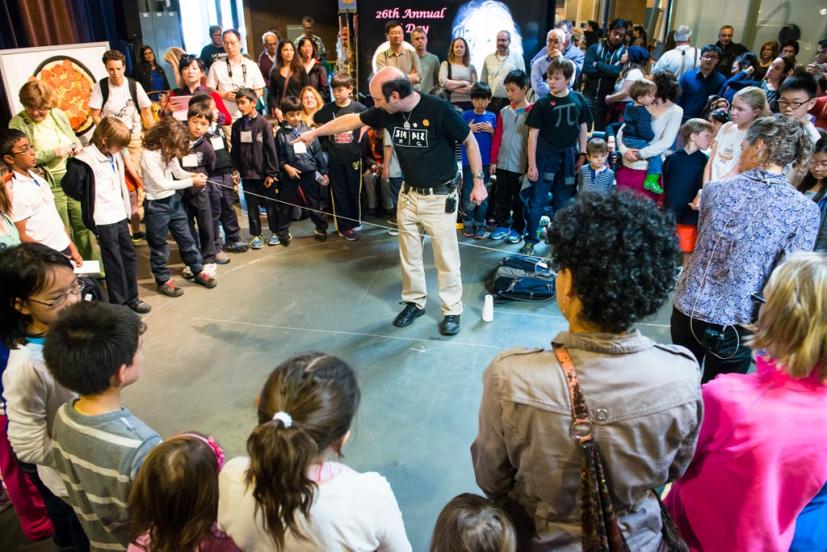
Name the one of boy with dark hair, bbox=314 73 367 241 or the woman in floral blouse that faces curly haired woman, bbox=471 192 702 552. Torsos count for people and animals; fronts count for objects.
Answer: the boy with dark hair

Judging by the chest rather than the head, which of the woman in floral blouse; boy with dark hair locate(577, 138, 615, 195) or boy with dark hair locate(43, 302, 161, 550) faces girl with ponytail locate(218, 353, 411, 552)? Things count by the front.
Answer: boy with dark hair locate(577, 138, 615, 195)

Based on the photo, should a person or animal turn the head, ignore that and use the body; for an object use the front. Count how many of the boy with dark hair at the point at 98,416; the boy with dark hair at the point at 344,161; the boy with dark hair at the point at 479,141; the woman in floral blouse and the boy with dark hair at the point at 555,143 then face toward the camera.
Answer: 3

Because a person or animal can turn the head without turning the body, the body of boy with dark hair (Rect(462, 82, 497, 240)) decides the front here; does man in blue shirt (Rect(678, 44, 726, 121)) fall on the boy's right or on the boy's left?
on the boy's left

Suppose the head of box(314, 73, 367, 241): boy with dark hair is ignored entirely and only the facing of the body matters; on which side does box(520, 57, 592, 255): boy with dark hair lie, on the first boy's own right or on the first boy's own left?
on the first boy's own left

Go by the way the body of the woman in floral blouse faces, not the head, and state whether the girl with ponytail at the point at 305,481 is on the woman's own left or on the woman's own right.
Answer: on the woman's own left

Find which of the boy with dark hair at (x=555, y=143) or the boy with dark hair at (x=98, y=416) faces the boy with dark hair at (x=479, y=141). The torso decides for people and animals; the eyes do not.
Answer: the boy with dark hair at (x=98, y=416)

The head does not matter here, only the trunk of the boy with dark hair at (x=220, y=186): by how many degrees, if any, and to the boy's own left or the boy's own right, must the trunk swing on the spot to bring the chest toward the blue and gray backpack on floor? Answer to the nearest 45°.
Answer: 0° — they already face it

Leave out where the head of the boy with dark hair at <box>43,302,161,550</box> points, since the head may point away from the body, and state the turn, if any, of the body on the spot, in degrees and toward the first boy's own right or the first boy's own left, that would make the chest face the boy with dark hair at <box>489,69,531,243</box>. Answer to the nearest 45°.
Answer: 0° — they already face them

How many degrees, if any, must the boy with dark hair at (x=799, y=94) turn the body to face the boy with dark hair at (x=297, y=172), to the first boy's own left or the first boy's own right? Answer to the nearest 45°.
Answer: approximately 45° to the first boy's own right

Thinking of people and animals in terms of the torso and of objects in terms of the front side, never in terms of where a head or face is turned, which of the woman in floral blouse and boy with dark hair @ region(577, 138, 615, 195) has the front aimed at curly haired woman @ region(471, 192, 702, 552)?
the boy with dark hair

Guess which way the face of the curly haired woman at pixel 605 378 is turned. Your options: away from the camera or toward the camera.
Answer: away from the camera
